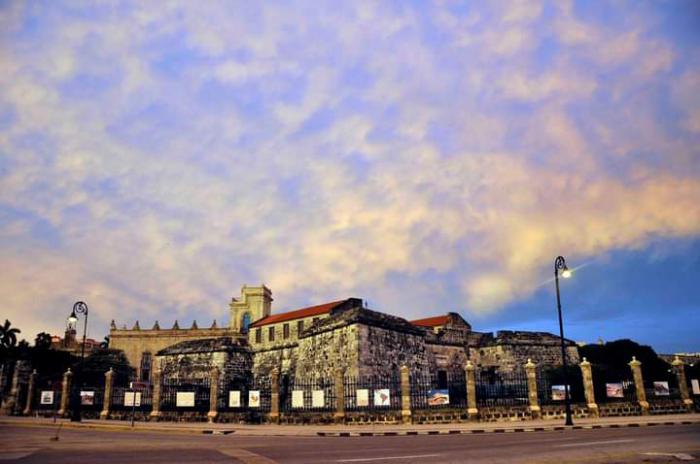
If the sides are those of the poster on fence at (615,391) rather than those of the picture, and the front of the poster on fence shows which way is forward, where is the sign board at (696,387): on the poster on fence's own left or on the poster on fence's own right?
on the poster on fence's own left

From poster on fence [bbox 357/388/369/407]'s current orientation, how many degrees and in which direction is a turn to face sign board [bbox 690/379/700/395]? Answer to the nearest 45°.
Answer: approximately 90° to its left

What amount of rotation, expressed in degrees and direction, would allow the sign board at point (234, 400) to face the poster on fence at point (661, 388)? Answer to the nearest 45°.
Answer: approximately 90° to its left

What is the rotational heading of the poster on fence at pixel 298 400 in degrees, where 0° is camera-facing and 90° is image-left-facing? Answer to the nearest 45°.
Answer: approximately 0°

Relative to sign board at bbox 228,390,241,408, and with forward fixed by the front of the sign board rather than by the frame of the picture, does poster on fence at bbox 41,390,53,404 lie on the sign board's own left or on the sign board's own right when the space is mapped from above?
on the sign board's own right

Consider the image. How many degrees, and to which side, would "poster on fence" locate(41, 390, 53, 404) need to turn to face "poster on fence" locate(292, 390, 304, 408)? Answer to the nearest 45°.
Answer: approximately 45° to its left

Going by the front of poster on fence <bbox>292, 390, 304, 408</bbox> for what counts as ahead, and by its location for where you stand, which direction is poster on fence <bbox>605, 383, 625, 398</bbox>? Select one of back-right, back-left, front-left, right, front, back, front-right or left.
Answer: left
